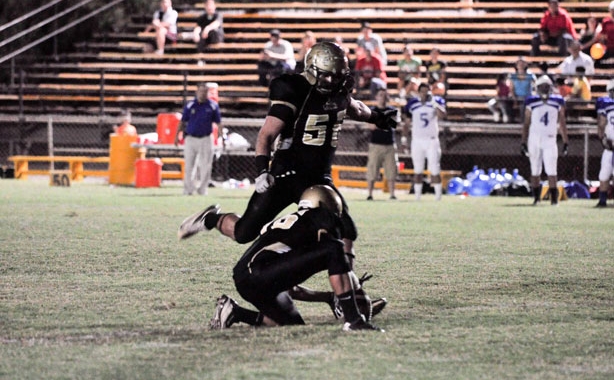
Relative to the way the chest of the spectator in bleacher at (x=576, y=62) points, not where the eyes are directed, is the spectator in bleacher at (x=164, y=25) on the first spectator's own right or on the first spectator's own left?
on the first spectator's own right

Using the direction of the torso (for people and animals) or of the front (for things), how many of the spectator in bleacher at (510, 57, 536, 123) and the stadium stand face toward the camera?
2

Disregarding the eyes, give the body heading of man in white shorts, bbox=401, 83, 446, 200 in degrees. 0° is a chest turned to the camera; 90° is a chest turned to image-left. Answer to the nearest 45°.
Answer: approximately 0°

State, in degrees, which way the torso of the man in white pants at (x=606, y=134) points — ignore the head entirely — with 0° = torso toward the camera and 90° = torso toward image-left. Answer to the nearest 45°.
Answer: approximately 0°

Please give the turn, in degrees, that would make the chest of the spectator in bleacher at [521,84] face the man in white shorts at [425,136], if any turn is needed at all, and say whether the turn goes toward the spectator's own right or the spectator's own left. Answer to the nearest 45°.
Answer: approximately 45° to the spectator's own right

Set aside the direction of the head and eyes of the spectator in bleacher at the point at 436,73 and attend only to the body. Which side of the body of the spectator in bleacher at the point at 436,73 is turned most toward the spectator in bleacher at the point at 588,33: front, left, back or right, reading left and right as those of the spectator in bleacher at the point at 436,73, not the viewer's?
left

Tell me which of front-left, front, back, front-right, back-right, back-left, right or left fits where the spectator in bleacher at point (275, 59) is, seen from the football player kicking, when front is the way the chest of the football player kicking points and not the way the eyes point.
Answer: back-left
